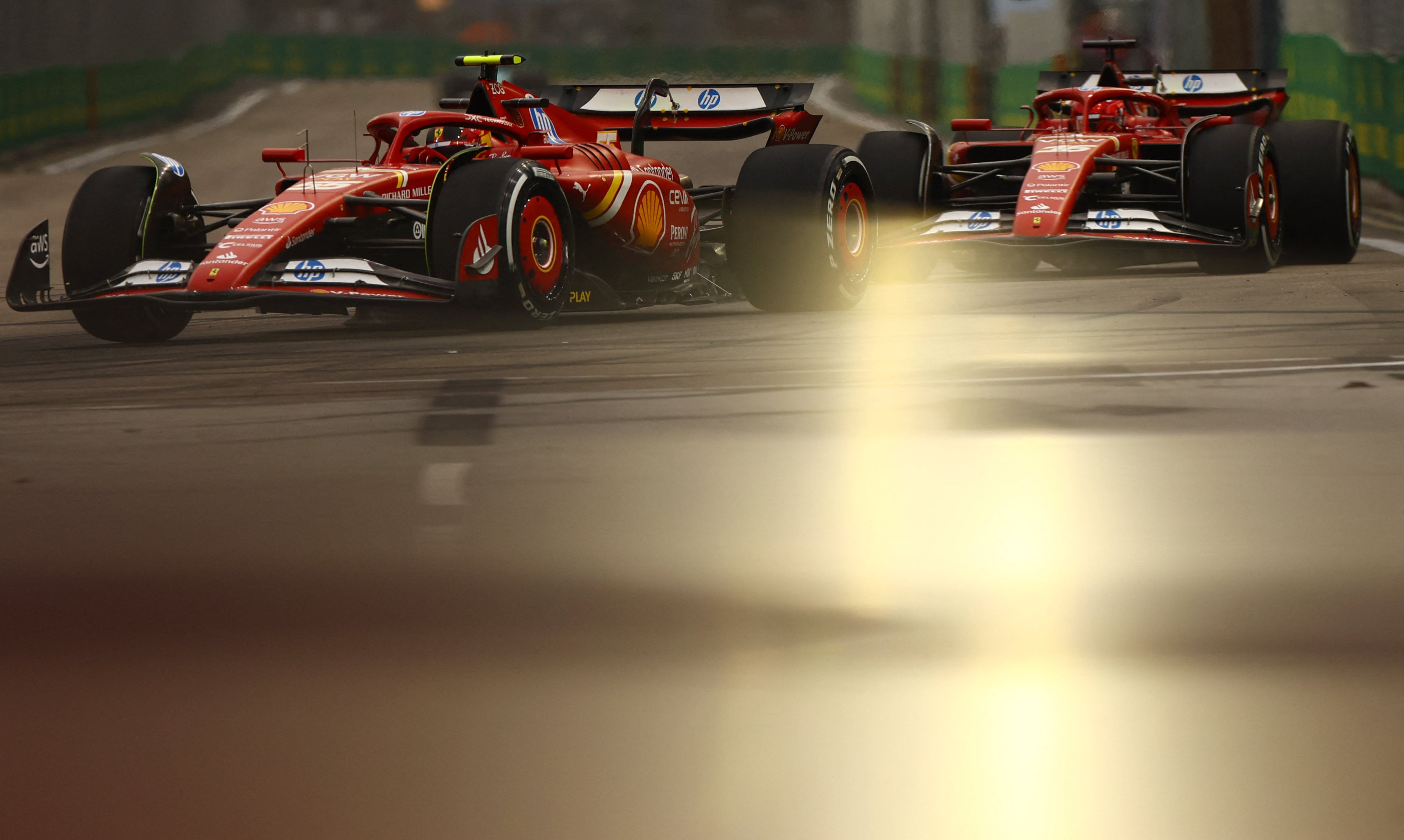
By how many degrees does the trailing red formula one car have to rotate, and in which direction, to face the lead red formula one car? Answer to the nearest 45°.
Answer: approximately 45° to its right

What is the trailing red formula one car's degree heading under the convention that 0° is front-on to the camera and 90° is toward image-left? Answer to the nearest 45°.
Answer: approximately 0°

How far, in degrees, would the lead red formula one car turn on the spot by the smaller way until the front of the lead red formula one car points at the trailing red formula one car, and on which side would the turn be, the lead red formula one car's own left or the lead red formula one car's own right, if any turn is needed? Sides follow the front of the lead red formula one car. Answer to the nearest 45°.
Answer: approximately 180°

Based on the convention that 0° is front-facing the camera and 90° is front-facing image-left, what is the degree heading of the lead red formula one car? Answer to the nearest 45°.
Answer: approximately 45°
